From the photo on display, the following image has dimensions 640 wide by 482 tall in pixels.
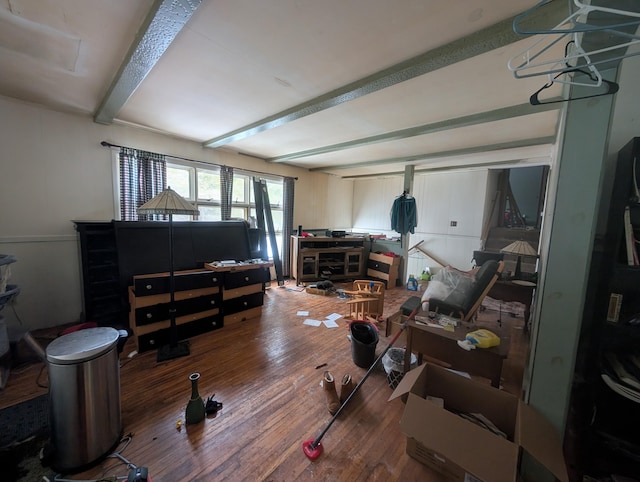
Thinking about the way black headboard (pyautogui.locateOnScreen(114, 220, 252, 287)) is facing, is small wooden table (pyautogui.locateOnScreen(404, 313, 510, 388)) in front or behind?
in front

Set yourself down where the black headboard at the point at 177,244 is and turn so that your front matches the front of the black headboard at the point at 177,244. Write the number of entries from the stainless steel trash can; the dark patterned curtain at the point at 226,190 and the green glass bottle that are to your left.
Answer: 1

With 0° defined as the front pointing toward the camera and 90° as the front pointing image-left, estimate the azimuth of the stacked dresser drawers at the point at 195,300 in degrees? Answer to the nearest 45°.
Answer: approximately 315°

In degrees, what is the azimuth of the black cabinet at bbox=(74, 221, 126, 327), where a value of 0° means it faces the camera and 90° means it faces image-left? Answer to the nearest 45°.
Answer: approximately 315°
